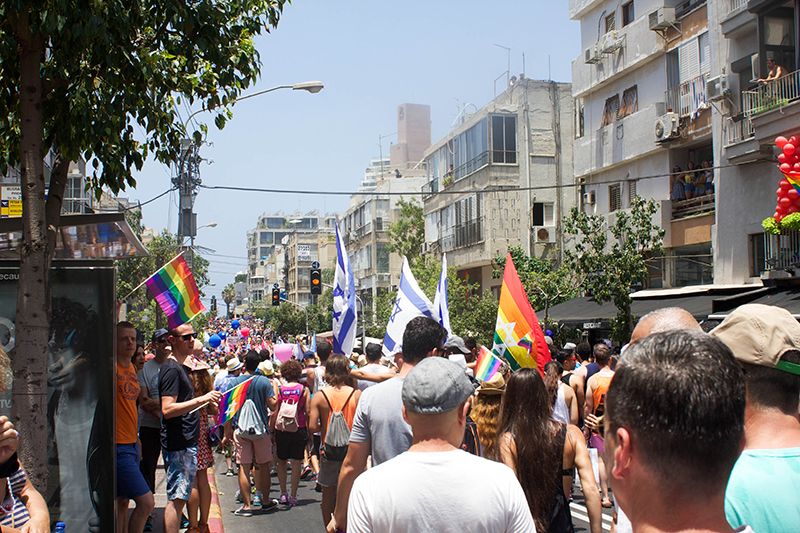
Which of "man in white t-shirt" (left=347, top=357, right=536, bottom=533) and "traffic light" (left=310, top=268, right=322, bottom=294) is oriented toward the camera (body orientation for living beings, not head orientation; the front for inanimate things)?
the traffic light

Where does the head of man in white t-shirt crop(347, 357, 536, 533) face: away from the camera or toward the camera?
away from the camera

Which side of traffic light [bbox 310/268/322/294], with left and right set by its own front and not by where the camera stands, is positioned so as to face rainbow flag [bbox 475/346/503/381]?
front

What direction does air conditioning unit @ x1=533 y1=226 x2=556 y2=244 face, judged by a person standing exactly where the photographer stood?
facing the viewer

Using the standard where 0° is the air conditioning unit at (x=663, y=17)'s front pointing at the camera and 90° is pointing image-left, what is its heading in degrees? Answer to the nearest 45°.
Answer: approximately 45°

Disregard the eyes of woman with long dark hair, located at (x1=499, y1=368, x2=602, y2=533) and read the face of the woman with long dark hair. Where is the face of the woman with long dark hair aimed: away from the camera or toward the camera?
away from the camera

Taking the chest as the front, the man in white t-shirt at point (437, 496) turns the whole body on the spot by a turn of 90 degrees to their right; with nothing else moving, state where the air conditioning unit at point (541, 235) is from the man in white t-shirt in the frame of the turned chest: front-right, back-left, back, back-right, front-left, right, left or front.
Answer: left

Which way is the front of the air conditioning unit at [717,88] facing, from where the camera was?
facing the viewer and to the left of the viewer

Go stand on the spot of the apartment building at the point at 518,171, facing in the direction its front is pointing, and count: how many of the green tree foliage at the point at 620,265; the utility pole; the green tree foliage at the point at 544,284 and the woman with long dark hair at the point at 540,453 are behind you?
0

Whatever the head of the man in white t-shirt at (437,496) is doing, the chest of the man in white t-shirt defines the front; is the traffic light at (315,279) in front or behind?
in front

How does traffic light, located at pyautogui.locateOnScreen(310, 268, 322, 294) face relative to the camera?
toward the camera

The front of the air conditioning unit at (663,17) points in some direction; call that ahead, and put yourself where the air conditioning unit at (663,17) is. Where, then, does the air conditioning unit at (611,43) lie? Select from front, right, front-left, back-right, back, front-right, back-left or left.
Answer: right

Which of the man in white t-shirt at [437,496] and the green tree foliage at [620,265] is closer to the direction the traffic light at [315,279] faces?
the man in white t-shirt

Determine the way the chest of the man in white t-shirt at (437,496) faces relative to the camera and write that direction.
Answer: away from the camera

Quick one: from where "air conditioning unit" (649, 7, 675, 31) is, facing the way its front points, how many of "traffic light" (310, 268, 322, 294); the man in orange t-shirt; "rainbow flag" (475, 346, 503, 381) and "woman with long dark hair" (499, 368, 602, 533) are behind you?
0
